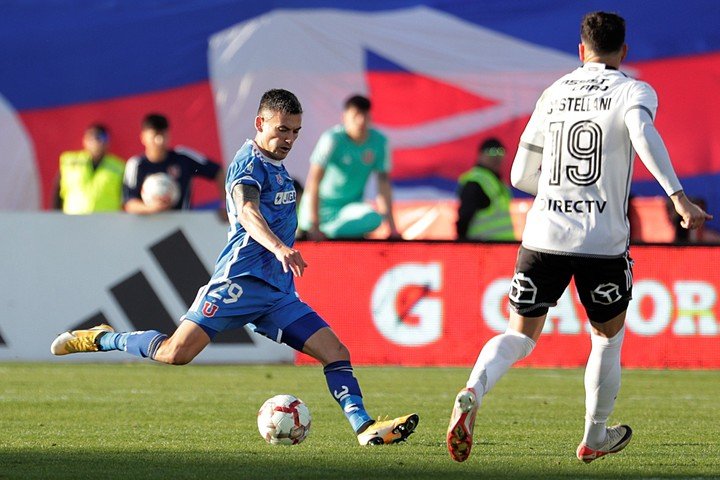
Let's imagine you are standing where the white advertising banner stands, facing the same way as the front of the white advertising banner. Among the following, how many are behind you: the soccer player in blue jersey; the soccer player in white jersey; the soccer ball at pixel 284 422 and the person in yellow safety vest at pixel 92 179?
1

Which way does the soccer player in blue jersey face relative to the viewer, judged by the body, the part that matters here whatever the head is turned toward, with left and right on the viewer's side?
facing the viewer and to the right of the viewer

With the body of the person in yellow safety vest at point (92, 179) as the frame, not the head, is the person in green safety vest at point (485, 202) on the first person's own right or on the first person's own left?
on the first person's own left

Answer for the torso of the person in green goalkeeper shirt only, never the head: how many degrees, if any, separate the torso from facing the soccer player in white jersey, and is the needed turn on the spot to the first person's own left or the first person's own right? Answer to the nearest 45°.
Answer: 0° — they already face them

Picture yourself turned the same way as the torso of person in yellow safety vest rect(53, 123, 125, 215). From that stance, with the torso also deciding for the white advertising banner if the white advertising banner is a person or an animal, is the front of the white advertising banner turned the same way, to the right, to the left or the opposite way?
the same way

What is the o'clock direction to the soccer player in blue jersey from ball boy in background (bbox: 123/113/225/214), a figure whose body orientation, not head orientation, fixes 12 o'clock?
The soccer player in blue jersey is roughly at 12 o'clock from the ball boy in background.

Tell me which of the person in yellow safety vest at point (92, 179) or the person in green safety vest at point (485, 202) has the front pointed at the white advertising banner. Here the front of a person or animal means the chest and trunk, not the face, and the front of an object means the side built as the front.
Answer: the person in yellow safety vest at point (92, 179)

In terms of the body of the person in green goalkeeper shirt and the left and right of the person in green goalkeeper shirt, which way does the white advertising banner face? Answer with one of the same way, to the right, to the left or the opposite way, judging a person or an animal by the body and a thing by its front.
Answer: the same way

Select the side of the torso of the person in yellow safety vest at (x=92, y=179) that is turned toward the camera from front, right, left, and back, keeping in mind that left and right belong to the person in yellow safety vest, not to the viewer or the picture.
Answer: front

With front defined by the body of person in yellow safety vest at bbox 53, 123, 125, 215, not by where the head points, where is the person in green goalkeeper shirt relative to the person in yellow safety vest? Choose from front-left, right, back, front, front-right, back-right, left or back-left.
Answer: front-left

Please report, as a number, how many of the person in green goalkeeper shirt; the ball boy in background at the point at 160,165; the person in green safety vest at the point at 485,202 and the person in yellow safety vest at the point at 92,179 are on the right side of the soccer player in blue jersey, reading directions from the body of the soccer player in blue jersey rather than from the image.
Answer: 0

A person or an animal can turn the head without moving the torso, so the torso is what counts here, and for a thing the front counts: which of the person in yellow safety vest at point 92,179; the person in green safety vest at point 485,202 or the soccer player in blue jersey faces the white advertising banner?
the person in yellow safety vest at point 92,179

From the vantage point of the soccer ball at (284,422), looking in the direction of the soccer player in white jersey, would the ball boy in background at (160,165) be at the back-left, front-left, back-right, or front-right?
back-left

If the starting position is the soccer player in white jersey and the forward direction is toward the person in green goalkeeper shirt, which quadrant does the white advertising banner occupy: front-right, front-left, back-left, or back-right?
front-left

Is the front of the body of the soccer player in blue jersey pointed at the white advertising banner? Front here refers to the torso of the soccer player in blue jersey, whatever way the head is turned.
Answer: no

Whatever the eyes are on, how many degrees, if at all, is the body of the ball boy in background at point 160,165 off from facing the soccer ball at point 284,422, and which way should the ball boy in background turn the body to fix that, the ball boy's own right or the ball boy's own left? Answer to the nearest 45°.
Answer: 0° — they already face it

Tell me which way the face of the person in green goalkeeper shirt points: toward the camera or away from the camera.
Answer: toward the camera

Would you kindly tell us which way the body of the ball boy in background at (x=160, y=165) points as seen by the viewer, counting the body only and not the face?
toward the camera
